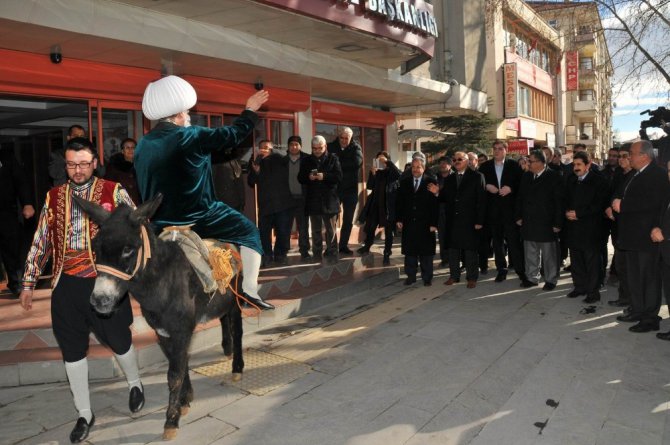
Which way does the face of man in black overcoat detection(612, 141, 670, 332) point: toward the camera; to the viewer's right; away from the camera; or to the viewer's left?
to the viewer's left

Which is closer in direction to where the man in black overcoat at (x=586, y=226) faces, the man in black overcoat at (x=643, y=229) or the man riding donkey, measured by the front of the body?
the man riding donkey

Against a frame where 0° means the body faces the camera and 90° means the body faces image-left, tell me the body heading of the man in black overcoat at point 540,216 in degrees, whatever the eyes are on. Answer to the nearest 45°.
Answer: approximately 45°

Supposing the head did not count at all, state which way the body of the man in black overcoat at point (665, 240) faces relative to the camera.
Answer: to the viewer's left

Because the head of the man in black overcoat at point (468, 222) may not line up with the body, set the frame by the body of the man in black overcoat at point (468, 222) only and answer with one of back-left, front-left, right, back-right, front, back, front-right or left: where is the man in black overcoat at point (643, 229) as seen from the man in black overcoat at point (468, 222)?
left

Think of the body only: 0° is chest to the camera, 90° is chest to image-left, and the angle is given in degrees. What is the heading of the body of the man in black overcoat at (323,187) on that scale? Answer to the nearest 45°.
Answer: approximately 0°

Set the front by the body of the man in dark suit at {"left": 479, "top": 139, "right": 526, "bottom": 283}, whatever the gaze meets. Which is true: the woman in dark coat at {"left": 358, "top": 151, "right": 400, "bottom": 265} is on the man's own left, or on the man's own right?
on the man's own right

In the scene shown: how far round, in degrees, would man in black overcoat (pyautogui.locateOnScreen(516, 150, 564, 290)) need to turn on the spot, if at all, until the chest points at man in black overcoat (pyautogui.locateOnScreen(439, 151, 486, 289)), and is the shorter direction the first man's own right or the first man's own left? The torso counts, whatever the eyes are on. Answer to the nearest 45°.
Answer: approximately 45° to the first man's own right

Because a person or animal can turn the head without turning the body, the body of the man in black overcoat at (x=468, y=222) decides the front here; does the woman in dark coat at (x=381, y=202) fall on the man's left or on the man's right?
on the man's right
